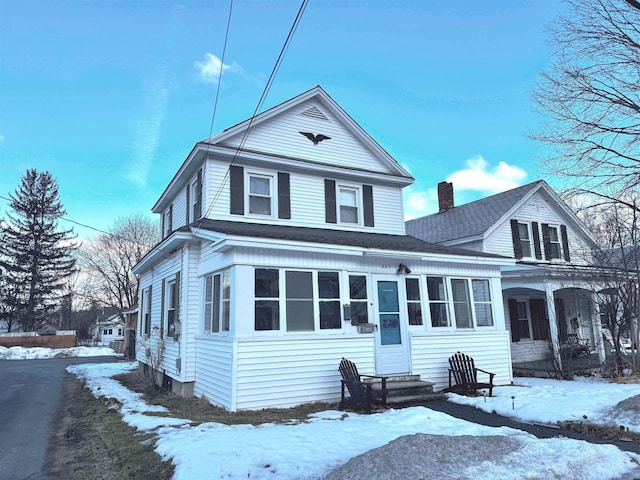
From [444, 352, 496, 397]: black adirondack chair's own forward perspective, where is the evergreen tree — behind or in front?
behind

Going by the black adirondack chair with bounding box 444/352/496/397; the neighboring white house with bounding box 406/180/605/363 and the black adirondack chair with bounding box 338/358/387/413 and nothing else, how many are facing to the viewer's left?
0

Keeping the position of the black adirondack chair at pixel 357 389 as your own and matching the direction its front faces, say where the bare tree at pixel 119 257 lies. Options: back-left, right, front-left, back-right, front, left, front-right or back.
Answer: back

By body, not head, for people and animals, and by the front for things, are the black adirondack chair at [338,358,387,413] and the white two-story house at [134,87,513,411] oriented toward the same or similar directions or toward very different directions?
same or similar directions

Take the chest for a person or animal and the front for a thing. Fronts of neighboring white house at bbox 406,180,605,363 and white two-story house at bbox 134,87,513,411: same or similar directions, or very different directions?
same or similar directions

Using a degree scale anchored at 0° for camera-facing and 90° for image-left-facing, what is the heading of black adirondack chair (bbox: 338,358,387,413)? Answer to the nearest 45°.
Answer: approximately 315°

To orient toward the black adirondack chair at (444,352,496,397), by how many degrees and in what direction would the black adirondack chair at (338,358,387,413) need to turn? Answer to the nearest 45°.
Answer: approximately 90° to its left

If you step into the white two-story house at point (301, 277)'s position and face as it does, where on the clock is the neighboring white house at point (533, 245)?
The neighboring white house is roughly at 9 o'clock from the white two-story house.

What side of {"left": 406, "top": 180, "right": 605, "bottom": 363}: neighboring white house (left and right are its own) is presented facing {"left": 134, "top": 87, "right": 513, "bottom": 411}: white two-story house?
right

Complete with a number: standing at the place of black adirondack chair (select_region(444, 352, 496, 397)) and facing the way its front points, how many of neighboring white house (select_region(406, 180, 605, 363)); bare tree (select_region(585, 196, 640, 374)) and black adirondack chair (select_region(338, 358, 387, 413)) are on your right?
1

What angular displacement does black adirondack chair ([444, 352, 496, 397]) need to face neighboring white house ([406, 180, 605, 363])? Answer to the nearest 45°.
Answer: approximately 135° to its left

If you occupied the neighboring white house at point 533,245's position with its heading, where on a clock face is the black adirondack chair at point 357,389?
The black adirondack chair is roughly at 2 o'clock from the neighboring white house.

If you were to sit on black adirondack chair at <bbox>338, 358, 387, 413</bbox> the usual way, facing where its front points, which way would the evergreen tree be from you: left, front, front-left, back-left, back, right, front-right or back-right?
back

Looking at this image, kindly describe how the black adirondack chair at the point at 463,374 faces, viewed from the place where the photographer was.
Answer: facing the viewer and to the right of the viewer

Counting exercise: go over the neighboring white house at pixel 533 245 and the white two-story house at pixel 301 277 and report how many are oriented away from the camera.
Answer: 0
